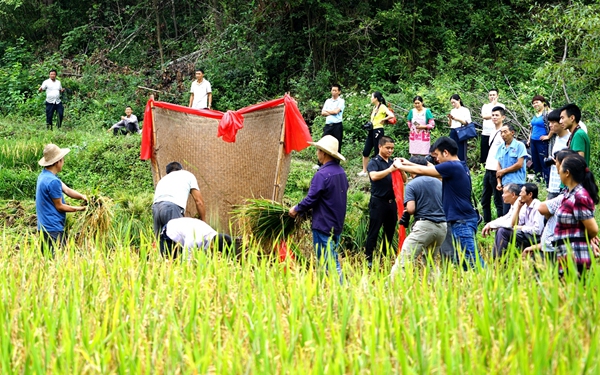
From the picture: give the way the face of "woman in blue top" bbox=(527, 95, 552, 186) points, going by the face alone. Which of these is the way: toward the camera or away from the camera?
toward the camera

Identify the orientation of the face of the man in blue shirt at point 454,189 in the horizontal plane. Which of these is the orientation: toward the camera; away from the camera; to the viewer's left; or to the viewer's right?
to the viewer's left

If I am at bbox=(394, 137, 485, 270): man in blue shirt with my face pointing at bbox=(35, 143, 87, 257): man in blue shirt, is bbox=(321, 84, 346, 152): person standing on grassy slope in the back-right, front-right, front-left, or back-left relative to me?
front-right

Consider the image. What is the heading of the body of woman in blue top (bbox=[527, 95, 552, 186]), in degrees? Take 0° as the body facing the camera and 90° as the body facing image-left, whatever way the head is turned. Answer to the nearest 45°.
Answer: approximately 45°

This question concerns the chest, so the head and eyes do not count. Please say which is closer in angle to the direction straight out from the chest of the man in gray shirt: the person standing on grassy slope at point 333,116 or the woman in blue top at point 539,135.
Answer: the person standing on grassy slope

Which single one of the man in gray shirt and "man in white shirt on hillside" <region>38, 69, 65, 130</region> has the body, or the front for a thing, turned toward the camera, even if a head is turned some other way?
the man in white shirt on hillside

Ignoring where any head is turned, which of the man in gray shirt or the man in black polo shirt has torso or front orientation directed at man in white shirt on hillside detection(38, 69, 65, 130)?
the man in gray shirt

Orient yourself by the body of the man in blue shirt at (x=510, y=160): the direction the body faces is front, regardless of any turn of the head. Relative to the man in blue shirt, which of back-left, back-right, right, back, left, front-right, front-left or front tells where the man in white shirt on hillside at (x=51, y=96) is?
right

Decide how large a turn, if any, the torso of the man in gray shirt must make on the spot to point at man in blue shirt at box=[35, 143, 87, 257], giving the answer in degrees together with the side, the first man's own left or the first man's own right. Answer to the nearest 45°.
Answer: approximately 45° to the first man's own left

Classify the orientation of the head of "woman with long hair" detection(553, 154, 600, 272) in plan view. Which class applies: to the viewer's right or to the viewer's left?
to the viewer's left

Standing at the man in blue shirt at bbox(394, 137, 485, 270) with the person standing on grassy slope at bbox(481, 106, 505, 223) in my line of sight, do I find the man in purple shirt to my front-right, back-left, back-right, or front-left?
back-left

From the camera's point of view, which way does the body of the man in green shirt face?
to the viewer's left

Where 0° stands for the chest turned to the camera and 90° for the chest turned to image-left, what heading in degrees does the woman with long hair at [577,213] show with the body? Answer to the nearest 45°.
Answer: approximately 90°

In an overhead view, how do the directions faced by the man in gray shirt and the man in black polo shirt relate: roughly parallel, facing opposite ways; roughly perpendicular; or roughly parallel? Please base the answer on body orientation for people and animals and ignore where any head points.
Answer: roughly parallel, facing opposite ways

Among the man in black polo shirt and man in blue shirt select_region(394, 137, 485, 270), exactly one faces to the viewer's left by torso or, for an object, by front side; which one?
the man in blue shirt

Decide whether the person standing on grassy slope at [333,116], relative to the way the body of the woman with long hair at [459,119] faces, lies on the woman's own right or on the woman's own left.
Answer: on the woman's own right
